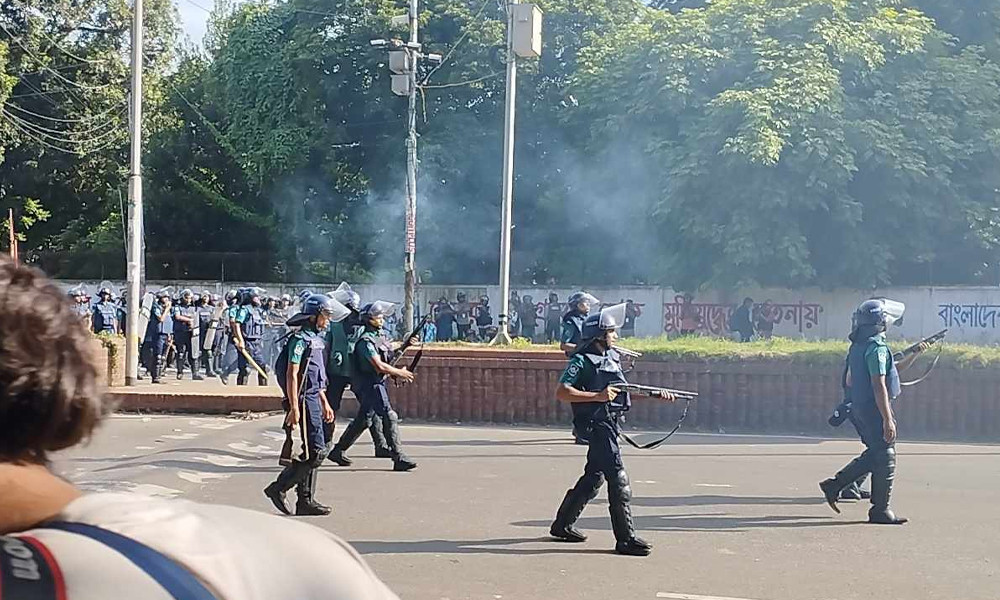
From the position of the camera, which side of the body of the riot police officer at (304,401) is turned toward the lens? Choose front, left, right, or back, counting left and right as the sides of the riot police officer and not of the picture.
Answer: right

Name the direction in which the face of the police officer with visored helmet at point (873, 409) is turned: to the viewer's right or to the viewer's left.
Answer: to the viewer's right

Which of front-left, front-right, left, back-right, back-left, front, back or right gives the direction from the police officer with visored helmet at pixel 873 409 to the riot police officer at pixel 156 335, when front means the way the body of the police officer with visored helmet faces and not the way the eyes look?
back-left

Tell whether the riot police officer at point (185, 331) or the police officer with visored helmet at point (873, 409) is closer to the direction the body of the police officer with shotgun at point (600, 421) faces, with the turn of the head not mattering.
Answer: the police officer with visored helmet

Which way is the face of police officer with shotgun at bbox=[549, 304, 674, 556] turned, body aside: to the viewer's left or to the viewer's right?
to the viewer's right

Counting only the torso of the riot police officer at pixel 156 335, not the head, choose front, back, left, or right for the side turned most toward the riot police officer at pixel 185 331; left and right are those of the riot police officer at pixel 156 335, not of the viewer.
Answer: left

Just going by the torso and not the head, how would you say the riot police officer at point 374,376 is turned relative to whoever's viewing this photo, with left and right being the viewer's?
facing to the right of the viewer

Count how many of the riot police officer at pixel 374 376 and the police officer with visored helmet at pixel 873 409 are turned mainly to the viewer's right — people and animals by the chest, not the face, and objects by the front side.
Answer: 2

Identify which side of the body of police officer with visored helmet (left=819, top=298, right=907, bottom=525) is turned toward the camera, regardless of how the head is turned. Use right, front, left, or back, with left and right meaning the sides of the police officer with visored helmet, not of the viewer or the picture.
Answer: right

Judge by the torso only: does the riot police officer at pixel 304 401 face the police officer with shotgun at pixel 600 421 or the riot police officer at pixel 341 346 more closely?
the police officer with shotgun

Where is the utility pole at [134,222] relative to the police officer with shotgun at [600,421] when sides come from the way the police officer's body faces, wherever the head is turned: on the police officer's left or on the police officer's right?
on the police officer's left
